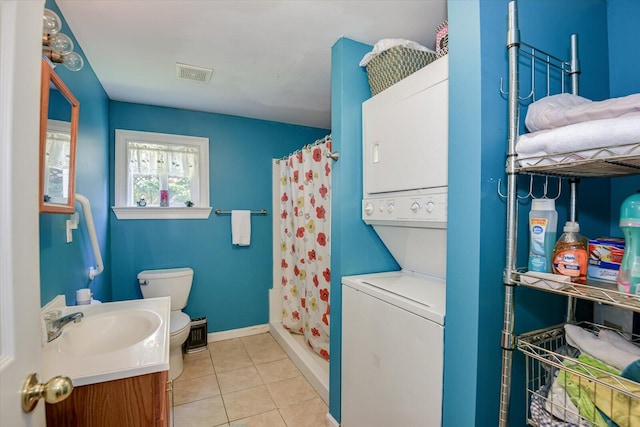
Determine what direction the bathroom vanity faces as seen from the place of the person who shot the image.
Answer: facing to the right of the viewer

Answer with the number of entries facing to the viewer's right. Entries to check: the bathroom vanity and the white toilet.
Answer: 1

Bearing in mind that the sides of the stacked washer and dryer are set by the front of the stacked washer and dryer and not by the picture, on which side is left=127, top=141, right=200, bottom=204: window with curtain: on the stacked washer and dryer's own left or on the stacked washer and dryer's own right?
on the stacked washer and dryer's own right

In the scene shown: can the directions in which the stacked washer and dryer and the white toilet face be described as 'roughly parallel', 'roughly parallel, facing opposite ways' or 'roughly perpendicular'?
roughly perpendicular

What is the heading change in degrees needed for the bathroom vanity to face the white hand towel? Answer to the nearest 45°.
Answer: approximately 45° to its left

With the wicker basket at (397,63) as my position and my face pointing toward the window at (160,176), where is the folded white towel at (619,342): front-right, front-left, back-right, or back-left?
back-left
